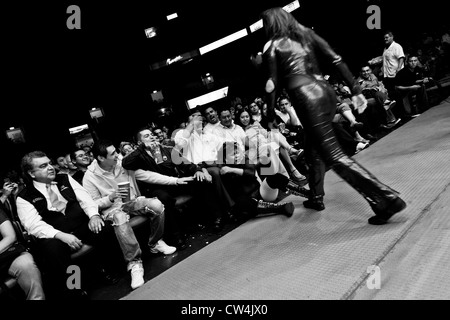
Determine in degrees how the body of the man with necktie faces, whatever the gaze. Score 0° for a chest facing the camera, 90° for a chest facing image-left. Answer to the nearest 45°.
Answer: approximately 315°

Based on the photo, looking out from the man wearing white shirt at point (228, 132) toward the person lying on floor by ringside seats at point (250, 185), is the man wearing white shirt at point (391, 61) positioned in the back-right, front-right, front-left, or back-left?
back-left

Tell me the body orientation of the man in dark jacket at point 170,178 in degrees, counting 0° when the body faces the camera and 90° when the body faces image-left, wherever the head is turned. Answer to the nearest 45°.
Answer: approximately 315°

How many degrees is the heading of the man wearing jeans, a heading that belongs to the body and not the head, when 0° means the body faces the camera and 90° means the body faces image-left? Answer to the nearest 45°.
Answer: approximately 315°

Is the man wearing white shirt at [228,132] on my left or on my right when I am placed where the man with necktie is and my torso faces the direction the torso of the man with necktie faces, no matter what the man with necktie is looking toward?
on my left

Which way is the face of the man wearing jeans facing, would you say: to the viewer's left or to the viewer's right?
to the viewer's right

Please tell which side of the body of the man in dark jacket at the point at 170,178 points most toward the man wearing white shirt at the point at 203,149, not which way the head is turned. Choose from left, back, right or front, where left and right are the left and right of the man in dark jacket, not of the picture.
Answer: left

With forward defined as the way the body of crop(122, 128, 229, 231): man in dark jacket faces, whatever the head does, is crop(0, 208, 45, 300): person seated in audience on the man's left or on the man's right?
on the man's right
